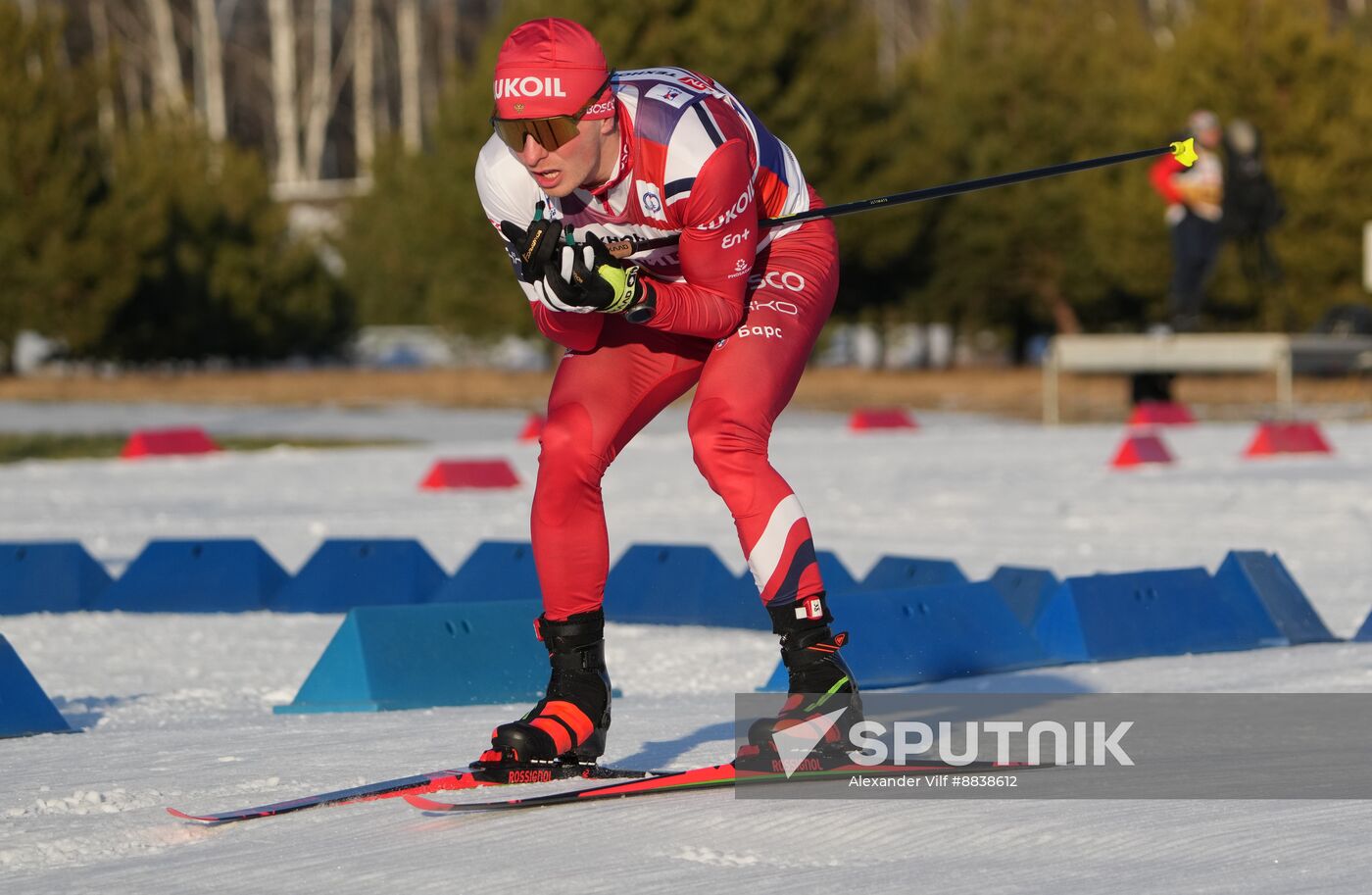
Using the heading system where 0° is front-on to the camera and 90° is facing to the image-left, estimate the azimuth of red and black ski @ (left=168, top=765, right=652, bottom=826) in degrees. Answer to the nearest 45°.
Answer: approximately 45°

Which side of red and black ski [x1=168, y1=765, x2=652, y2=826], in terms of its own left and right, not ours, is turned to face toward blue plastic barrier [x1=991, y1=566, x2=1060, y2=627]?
back

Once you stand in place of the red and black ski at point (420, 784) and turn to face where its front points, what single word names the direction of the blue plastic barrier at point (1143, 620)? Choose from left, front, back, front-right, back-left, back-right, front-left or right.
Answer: back

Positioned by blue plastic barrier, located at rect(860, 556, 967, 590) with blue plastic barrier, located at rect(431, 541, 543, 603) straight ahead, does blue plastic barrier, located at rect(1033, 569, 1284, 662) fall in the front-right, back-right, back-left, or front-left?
back-left

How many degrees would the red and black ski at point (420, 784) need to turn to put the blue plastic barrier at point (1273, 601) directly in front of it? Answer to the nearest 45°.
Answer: approximately 180°

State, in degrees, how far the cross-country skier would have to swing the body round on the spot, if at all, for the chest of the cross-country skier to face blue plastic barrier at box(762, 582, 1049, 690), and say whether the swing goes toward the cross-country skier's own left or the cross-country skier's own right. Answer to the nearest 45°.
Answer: approximately 180°

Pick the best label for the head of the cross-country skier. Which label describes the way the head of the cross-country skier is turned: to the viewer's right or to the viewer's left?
to the viewer's left

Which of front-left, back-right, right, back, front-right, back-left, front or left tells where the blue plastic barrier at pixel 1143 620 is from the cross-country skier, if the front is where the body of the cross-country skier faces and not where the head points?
back

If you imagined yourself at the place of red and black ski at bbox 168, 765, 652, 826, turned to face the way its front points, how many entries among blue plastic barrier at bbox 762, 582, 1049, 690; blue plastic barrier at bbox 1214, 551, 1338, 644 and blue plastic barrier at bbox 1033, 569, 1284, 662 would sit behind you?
3

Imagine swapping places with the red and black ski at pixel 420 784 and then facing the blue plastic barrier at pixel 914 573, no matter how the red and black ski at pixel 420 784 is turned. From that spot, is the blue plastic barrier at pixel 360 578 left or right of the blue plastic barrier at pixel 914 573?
left

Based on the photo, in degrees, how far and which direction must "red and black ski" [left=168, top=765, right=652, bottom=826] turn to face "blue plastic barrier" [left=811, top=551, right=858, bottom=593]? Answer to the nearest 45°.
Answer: approximately 180°

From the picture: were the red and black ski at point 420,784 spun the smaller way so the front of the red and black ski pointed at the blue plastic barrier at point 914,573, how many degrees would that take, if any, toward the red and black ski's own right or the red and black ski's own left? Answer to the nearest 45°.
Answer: approximately 180°

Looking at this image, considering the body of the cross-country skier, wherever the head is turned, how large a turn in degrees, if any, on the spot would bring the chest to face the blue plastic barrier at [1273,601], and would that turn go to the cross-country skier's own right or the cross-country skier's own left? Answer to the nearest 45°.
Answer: approximately 180°

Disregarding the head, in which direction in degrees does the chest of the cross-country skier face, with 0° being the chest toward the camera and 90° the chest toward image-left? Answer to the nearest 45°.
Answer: approximately 45°
